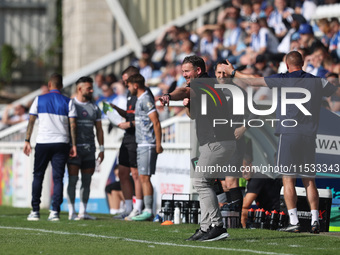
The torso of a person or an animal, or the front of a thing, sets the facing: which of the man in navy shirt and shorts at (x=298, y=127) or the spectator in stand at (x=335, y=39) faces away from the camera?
the man in navy shirt and shorts

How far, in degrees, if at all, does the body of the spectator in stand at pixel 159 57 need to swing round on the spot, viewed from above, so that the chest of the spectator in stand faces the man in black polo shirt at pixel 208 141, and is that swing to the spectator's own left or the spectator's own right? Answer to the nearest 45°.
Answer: approximately 45° to the spectator's own left

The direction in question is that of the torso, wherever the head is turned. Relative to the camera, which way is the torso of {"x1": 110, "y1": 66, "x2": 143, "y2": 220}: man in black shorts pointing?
to the viewer's left

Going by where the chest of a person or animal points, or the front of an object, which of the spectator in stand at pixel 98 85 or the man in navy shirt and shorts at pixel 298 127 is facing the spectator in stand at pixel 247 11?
the man in navy shirt and shorts

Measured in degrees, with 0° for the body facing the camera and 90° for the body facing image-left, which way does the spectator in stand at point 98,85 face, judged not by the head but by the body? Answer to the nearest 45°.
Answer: approximately 45°

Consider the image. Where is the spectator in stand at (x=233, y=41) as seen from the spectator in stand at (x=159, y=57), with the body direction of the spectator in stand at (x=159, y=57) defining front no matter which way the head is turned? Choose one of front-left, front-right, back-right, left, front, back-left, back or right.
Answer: left

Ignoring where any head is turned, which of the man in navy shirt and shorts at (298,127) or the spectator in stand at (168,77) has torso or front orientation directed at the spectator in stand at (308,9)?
the man in navy shirt and shorts

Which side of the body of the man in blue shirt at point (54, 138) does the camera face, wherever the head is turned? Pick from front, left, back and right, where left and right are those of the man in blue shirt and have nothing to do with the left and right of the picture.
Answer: back

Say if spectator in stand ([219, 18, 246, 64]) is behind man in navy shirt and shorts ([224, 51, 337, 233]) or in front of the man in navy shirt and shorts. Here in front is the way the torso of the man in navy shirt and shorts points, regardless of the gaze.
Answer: in front

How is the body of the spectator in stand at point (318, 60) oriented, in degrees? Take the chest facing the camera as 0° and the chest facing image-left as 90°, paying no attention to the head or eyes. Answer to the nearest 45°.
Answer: approximately 45°

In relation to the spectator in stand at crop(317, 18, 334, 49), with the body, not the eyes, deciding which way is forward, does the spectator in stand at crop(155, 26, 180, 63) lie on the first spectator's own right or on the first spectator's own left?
on the first spectator's own right
